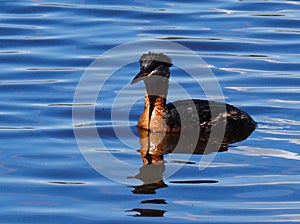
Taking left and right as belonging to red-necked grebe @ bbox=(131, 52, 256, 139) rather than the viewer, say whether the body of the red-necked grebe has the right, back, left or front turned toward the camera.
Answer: left
